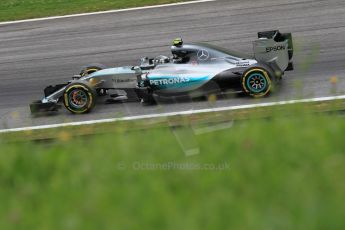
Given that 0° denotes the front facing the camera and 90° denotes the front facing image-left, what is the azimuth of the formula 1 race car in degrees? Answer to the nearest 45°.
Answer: approximately 90°
